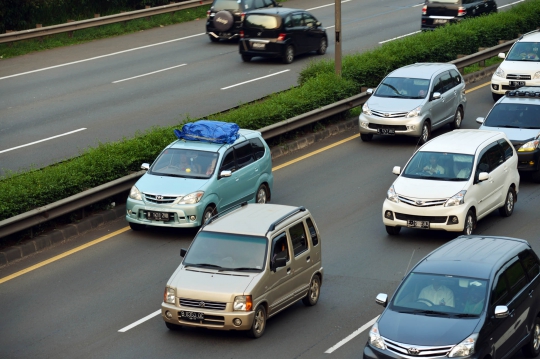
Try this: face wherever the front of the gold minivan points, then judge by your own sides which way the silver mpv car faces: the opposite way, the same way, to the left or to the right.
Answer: the same way

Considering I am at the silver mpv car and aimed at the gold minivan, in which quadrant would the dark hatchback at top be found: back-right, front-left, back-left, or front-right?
back-right

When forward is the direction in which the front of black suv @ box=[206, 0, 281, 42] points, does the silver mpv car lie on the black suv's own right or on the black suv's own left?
on the black suv's own right

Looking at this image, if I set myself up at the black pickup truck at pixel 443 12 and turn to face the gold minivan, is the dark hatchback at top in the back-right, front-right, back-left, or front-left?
front-right

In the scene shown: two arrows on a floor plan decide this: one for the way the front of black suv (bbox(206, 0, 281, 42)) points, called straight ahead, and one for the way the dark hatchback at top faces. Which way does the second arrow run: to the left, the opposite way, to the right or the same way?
the same way

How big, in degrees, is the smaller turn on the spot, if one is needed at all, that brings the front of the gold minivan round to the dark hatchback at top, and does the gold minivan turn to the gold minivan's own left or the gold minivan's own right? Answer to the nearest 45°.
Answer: approximately 135° to the gold minivan's own right

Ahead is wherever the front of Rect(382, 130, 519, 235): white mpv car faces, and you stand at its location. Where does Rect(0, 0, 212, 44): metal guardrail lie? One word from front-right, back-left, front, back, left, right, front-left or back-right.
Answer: right

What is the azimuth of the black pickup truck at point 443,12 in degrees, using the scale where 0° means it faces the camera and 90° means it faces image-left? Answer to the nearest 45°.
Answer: approximately 225°

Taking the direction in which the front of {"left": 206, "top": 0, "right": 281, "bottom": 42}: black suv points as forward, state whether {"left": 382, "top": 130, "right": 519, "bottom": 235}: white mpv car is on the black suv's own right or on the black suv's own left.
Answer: on the black suv's own right

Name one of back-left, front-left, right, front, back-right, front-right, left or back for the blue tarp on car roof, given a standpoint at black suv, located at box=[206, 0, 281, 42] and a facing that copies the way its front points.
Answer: back-right

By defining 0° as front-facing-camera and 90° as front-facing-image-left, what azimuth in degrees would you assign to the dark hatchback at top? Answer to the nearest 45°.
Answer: approximately 225°

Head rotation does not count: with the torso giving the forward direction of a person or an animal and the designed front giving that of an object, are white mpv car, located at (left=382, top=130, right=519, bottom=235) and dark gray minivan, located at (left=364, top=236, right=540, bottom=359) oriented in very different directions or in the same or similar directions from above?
same or similar directions

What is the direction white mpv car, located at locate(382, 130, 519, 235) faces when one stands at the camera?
facing the viewer and to the left of the viewer

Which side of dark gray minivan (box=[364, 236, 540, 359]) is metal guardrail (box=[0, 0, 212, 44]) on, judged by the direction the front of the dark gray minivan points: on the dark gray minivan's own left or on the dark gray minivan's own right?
on the dark gray minivan's own right

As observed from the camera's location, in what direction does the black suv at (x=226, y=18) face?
facing away from the viewer and to the right of the viewer

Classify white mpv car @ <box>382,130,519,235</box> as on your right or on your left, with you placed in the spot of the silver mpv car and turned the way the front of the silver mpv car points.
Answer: on your left

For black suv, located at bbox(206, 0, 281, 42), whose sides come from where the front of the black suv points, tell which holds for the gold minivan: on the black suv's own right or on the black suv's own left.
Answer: on the black suv's own right

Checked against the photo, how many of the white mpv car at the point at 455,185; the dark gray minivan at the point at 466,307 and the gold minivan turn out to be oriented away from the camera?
0
